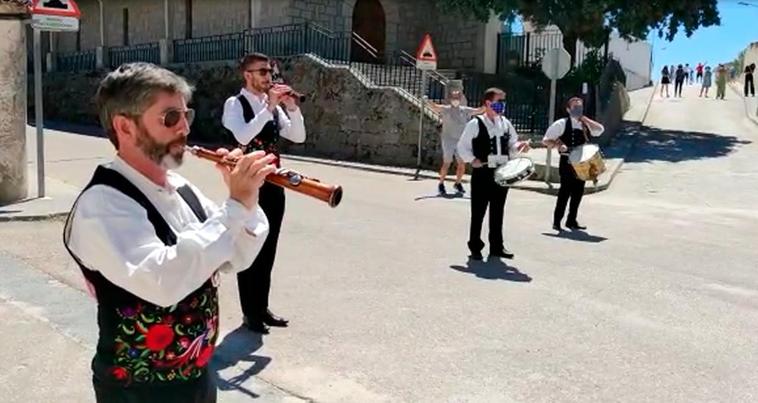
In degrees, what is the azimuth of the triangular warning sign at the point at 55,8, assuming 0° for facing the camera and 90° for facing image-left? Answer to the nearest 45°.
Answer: approximately 0°

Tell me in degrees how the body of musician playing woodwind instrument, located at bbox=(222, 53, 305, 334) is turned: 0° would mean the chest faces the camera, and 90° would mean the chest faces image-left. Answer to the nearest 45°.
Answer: approximately 315°

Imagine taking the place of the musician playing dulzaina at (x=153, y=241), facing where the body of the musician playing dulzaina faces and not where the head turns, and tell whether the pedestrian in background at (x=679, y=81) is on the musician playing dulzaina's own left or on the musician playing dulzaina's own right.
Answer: on the musician playing dulzaina's own left

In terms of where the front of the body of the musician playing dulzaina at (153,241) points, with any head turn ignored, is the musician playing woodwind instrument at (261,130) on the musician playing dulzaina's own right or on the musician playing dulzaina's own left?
on the musician playing dulzaina's own left

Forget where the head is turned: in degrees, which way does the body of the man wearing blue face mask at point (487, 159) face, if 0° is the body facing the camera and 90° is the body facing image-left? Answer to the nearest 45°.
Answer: approximately 315°

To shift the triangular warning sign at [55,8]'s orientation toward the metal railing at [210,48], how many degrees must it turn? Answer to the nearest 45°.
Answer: approximately 180°

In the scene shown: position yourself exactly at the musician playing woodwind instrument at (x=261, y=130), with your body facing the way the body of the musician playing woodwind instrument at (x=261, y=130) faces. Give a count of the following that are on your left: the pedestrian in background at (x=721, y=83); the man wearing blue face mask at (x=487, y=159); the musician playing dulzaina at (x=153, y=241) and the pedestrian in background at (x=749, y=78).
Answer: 3

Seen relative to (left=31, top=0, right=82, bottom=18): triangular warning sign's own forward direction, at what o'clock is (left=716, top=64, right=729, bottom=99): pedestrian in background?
The pedestrian in background is roughly at 8 o'clock from the triangular warning sign.

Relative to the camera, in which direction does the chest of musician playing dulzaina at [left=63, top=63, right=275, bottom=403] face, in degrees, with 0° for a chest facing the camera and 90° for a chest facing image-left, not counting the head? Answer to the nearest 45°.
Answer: approximately 315°

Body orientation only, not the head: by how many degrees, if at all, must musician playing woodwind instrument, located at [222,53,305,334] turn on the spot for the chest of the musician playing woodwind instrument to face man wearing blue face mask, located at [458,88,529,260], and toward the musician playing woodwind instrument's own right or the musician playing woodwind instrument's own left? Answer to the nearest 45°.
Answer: approximately 90° to the musician playing woodwind instrument's own left

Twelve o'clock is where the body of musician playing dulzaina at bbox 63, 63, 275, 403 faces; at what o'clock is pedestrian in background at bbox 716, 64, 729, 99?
The pedestrian in background is roughly at 9 o'clock from the musician playing dulzaina.

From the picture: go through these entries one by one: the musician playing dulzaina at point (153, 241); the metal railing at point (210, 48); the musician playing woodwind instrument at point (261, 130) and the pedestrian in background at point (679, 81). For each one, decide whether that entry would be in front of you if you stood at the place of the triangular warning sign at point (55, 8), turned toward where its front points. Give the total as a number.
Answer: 2
